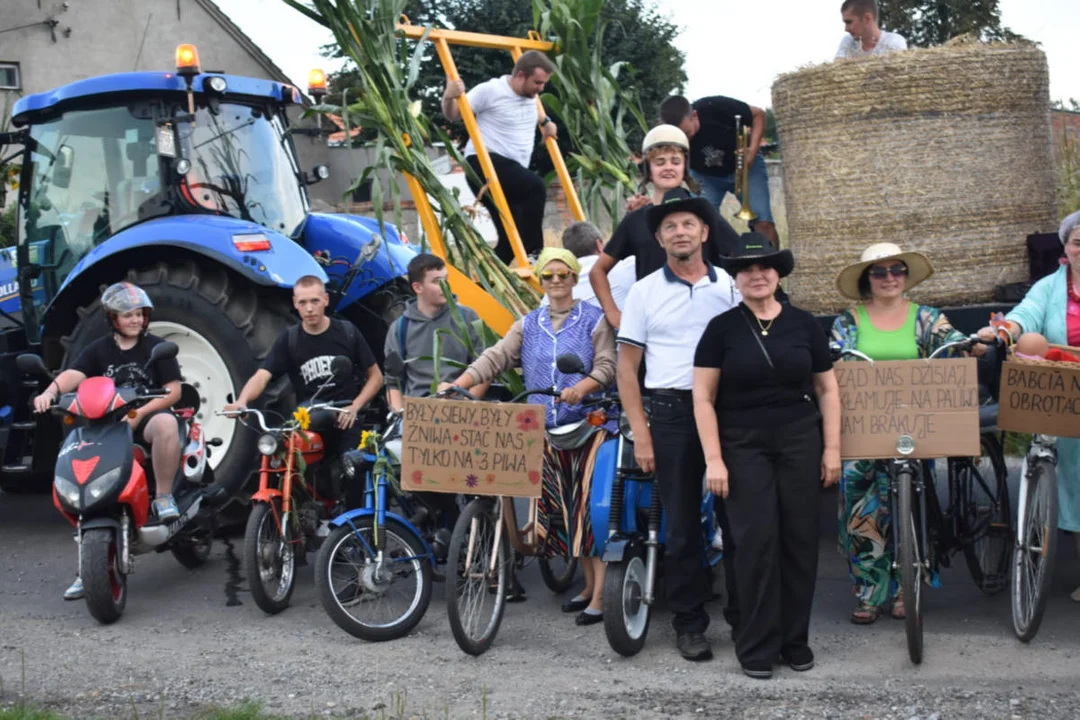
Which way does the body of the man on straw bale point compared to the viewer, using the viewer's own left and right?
facing the viewer and to the left of the viewer

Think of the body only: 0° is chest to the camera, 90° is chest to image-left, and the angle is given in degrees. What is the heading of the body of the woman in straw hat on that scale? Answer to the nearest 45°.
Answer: approximately 0°

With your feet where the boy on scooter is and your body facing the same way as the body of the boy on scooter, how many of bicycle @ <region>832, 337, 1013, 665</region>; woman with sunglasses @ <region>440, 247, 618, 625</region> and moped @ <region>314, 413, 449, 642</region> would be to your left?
3

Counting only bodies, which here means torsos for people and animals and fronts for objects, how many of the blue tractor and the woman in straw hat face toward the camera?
1

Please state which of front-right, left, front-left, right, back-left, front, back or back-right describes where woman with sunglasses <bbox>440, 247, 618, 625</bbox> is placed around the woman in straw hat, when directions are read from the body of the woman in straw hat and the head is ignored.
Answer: right

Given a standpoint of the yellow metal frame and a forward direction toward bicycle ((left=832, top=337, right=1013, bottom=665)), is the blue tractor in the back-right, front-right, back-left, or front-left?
back-right

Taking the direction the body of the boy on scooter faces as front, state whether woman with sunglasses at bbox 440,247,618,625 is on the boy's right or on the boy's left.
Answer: on the boy's left

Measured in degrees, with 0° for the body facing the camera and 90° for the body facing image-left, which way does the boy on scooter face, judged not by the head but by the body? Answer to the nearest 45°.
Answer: approximately 45°

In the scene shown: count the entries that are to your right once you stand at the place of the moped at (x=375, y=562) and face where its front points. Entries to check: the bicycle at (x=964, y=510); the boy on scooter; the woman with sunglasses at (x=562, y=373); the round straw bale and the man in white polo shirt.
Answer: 1
